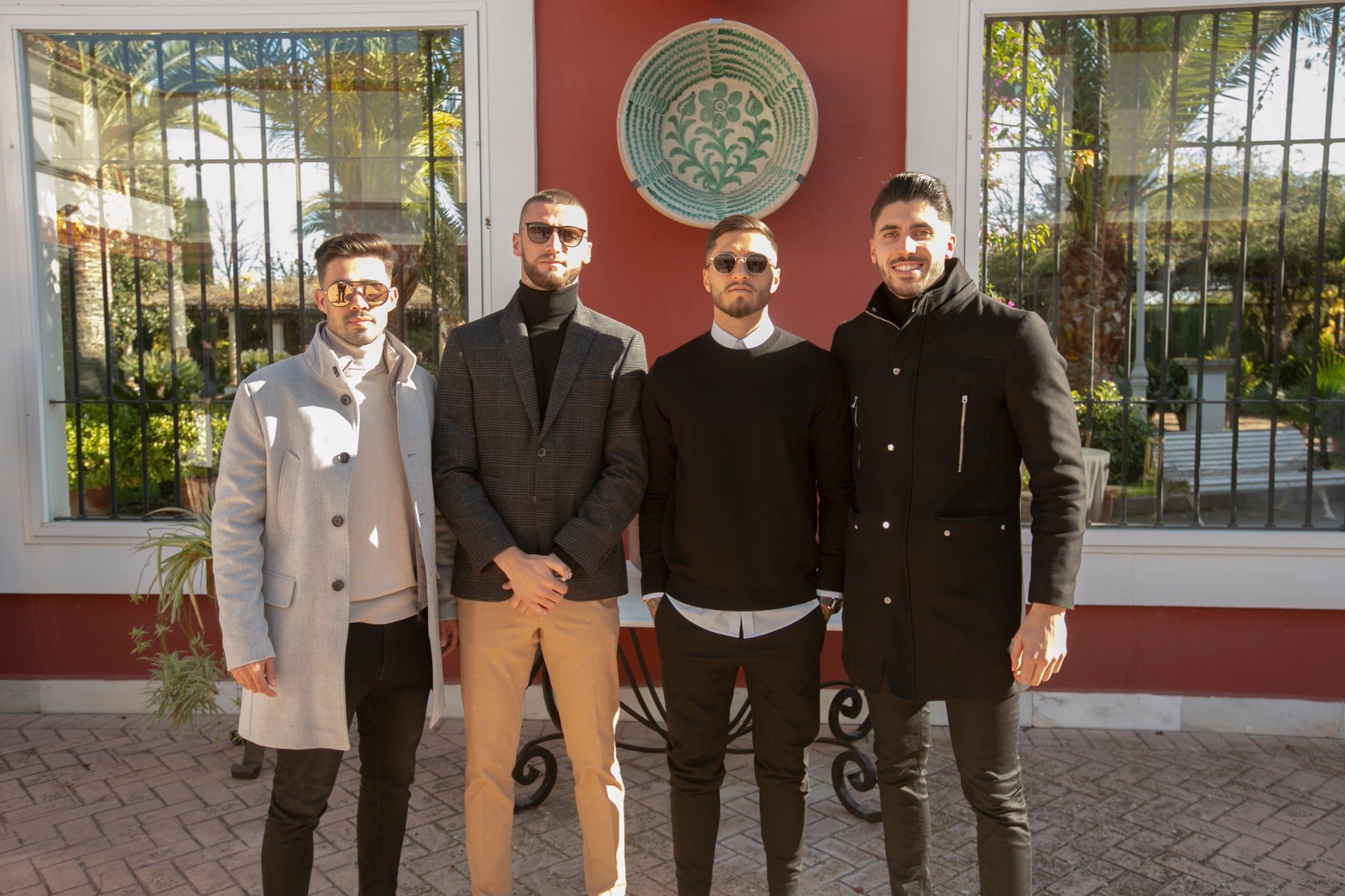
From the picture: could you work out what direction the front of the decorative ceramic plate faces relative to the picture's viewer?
facing the viewer

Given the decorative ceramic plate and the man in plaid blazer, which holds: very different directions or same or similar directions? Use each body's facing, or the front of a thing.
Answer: same or similar directions

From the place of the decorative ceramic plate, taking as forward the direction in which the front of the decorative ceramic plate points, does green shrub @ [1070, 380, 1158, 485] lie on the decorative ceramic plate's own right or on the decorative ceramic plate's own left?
on the decorative ceramic plate's own left

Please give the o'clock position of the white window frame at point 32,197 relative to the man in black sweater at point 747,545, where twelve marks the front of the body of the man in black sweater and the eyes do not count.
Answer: The white window frame is roughly at 4 o'clock from the man in black sweater.

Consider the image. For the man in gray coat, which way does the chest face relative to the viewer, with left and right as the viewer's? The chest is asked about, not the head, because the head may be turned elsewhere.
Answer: facing the viewer and to the right of the viewer

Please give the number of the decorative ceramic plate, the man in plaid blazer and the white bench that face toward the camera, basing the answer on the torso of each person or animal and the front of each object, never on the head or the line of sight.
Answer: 3

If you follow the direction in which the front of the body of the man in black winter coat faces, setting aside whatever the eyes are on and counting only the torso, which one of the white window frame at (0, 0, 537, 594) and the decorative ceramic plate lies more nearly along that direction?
the white window frame

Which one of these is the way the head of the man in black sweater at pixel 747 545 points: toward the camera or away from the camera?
toward the camera

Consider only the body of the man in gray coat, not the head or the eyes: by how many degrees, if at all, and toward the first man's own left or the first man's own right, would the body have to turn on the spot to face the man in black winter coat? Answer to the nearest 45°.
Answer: approximately 45° to the first man's own left

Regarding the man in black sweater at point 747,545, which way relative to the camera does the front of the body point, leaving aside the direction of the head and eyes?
toward the camera

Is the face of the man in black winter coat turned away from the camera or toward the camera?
toward the camera

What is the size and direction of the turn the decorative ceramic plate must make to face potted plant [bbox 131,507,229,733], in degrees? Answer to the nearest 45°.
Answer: approximately 90° to its right

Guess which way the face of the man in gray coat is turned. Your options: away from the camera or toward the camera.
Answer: toward the camera

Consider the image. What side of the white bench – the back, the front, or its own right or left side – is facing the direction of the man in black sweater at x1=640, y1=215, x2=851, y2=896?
front

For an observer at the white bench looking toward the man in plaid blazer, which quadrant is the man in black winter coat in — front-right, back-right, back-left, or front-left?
front-left

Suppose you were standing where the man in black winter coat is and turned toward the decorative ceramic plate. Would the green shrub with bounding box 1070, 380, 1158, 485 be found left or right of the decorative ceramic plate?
right

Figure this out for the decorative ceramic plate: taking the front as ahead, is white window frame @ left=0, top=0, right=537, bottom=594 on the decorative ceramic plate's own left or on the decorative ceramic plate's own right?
on the decorative ceramic plate's own right

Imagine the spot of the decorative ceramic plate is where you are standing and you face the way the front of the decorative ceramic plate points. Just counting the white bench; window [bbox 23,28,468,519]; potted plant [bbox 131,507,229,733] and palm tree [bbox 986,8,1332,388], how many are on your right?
2

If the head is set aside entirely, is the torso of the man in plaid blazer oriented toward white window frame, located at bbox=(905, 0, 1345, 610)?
no
